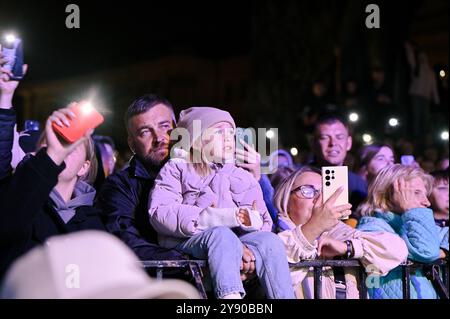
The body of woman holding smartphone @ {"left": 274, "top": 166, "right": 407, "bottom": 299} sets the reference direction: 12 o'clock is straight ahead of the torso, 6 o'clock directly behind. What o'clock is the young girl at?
The young girl is roughly at 3 o'clock from the woman holding smartphone.

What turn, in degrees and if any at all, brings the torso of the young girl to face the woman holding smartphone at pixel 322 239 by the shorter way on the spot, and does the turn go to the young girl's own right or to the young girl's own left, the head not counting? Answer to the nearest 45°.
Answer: approximately 90° to the young girl's own left

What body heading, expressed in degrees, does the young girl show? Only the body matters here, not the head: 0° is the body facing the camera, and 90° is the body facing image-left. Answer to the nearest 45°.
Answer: approximately 315°

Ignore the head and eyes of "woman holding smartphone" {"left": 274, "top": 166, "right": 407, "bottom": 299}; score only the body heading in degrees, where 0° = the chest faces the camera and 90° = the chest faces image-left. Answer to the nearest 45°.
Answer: approximately 315°

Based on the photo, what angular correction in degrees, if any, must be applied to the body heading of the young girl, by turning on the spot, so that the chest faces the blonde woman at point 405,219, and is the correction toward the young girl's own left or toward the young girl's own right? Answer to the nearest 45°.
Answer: approximately 90° to the young girl's own left

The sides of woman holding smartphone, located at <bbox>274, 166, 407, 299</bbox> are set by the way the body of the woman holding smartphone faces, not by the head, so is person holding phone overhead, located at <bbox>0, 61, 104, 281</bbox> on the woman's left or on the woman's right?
on the woman's right

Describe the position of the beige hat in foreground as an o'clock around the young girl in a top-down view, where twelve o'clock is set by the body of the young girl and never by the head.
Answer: The beige hat in foreground is roughly at 2 o'clock from the young girl.
